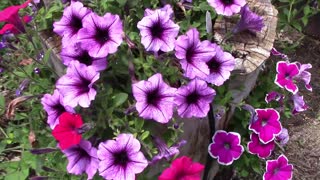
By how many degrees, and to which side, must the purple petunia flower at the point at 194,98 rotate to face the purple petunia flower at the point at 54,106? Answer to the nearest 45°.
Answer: approximately 90° to its right

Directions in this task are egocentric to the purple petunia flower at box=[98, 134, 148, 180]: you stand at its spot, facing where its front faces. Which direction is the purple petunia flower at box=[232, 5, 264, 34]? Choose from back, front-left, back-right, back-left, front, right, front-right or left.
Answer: back-left

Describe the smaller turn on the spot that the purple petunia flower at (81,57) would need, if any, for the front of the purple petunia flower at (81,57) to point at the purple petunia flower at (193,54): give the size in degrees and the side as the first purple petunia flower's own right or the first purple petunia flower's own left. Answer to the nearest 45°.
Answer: approximately 90° to the first purple petunia flower's own left

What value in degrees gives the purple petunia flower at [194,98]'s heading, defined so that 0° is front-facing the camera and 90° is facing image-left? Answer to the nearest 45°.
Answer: approximately 0°

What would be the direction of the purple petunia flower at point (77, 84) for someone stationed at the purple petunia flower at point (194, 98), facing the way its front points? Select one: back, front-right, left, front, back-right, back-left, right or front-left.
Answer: right

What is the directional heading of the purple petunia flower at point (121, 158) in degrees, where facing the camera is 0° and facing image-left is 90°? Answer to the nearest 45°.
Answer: approximately 0°

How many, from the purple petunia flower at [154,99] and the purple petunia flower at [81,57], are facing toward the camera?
2
